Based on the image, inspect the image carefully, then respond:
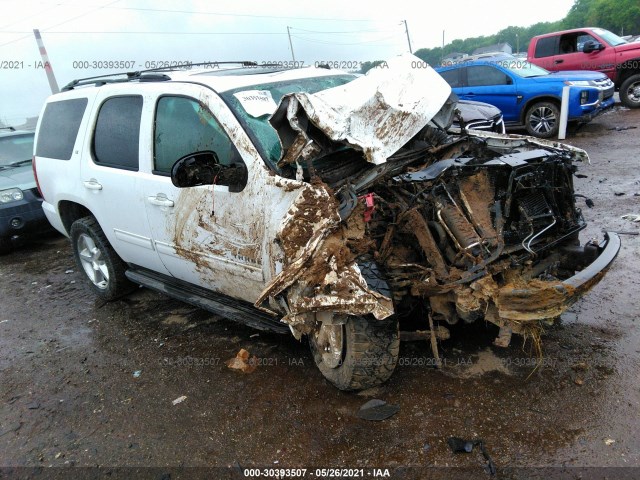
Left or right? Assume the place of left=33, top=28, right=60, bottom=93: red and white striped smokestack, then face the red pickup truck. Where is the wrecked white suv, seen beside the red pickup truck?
right

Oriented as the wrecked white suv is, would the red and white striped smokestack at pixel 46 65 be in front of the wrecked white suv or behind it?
behind

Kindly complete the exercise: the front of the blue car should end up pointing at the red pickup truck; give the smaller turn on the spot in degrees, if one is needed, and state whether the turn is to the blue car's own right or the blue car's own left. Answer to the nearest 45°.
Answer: approximately 90° to the blue car's own left

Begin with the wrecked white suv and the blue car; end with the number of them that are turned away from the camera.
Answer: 0

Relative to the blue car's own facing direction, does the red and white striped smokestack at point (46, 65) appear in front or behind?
behind

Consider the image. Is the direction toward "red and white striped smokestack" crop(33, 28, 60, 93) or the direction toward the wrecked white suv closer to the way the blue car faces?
the wrecked white suv

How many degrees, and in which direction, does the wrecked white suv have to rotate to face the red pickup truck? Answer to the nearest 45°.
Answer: approximately 90° to its left

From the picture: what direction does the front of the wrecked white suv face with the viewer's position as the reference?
facing the viewer and to the right of the viewer
